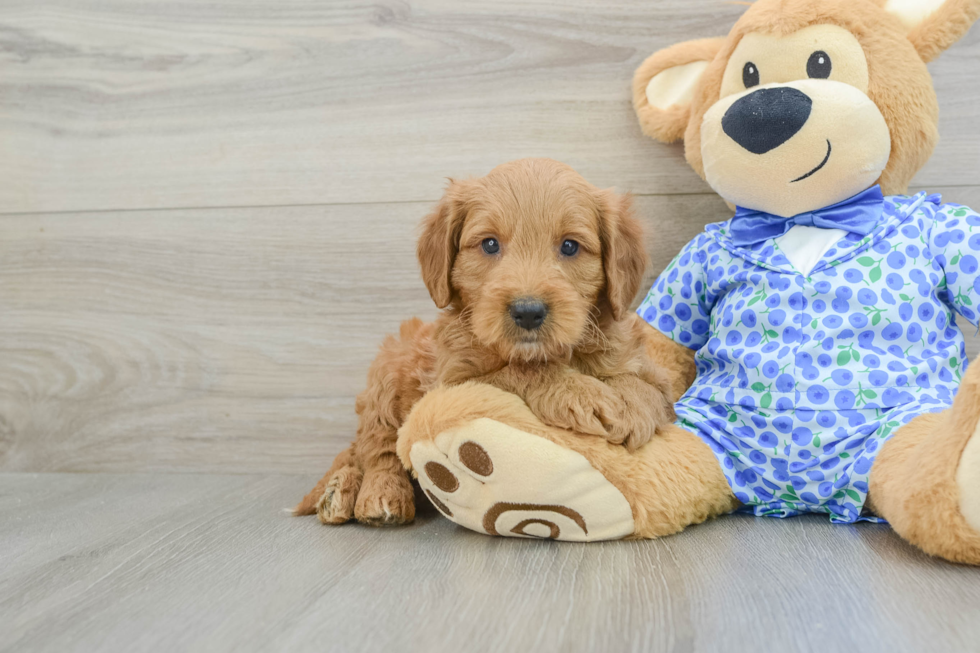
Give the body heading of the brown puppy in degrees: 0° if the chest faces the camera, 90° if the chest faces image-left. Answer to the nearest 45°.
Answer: approximately 315°

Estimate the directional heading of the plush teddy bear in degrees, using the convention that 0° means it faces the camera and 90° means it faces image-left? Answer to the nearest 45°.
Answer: approximately 0°
